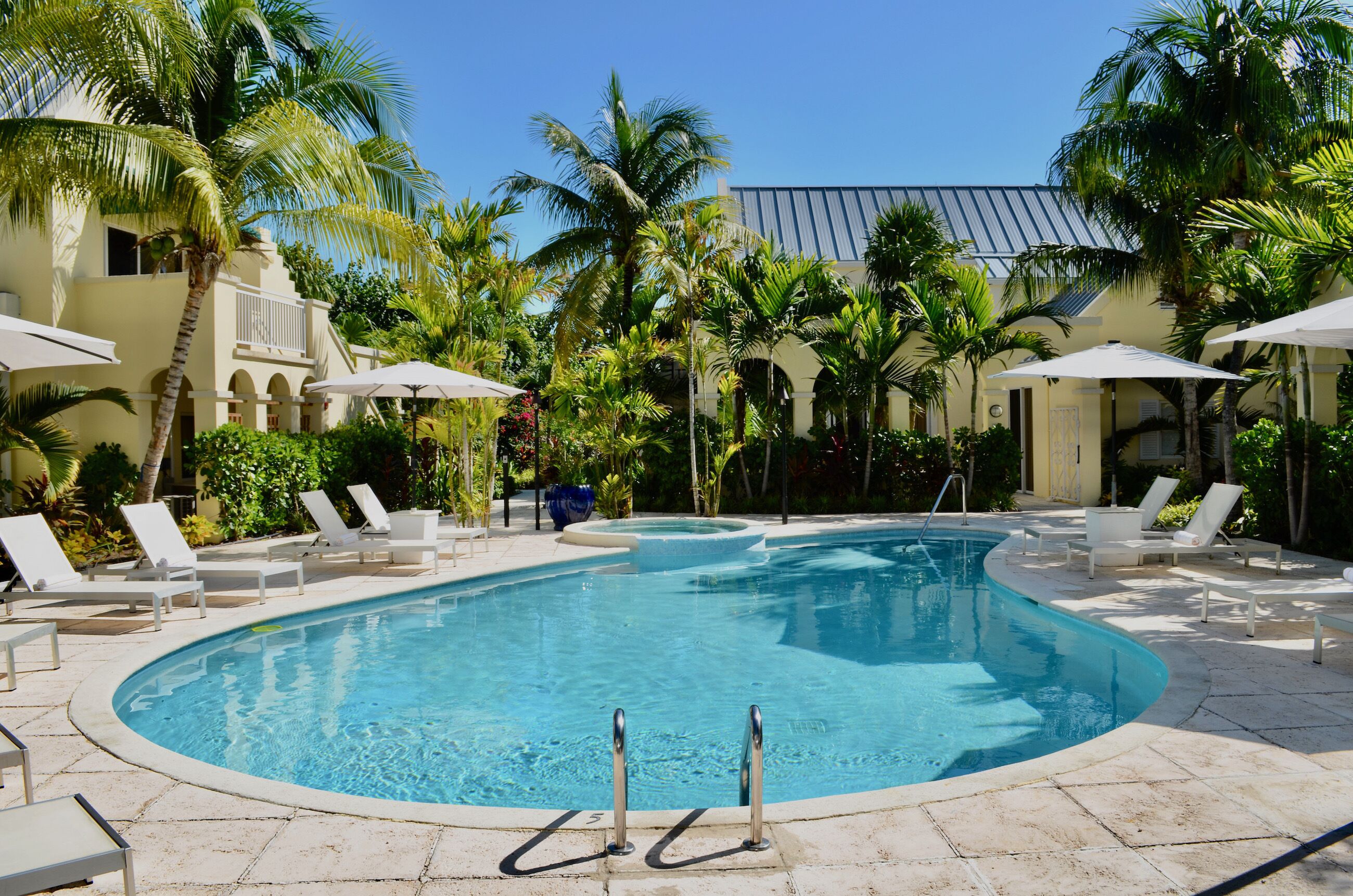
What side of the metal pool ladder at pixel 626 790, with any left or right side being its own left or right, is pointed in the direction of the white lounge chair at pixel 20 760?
left

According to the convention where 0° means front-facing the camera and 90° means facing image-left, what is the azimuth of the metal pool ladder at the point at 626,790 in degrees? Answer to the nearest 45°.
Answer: approximately 180°

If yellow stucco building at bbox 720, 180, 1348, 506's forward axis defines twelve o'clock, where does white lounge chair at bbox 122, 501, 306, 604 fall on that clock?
The white lounge chair is roughly at 1 o'clock from the yellow stucco building.

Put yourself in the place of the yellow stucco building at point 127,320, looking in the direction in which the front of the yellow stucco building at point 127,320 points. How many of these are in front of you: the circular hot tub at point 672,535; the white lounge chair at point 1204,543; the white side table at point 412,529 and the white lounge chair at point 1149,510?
4

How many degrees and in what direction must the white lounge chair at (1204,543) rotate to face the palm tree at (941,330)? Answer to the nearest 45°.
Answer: approximately 45° to its right

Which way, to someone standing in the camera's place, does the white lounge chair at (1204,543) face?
facing to the left of the viewer

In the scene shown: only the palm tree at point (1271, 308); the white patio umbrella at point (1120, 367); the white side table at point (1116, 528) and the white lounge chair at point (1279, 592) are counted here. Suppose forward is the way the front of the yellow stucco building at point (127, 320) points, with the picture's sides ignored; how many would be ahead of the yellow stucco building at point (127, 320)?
4

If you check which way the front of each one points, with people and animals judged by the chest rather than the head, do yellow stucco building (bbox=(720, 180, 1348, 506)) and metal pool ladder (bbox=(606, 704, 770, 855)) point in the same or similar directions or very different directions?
very different directions

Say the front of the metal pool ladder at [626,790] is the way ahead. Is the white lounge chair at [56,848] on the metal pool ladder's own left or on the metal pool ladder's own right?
on the metal pool ladder's own left
